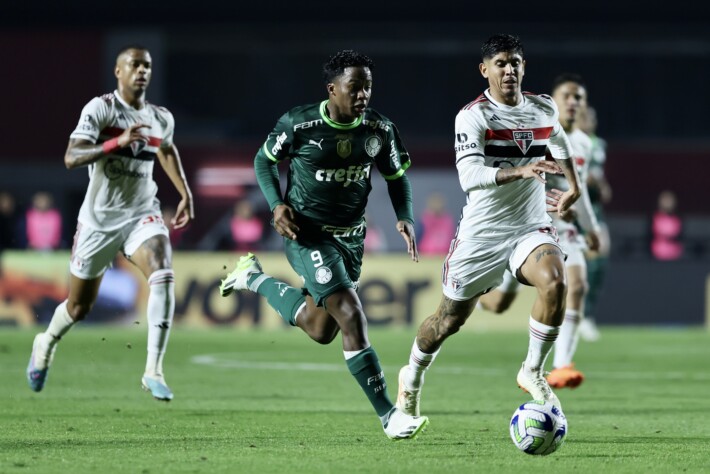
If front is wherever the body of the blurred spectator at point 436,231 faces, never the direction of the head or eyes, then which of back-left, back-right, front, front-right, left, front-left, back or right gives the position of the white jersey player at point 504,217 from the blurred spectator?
front

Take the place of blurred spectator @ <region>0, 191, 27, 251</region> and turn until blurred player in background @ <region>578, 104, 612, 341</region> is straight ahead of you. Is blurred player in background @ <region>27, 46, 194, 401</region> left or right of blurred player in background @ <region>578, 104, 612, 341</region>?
right

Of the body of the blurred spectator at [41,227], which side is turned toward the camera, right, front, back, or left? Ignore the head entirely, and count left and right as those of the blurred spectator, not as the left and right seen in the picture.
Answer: front

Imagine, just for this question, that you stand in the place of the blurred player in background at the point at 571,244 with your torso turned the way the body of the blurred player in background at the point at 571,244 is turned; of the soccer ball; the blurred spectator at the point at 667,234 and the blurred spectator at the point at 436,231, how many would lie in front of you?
1

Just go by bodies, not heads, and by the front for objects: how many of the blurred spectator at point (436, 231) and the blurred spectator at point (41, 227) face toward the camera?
2

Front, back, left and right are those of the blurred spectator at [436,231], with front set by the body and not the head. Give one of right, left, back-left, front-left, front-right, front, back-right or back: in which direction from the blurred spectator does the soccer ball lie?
front

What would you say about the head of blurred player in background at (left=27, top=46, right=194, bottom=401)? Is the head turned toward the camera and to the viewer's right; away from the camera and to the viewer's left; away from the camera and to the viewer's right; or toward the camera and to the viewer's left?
toward the camera and to the viewer's right

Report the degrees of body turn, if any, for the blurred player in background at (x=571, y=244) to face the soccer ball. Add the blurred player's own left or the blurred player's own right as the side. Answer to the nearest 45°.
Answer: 0° — they already face it

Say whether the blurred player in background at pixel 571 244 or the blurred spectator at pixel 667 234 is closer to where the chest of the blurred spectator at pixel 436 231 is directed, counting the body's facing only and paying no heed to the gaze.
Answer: the blurred player in background

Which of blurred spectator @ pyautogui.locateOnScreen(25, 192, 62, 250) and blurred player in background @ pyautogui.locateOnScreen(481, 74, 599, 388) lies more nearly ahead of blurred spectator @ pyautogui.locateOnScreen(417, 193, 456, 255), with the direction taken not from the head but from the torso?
the blurred player in background

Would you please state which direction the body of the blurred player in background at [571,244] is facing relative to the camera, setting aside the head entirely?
toward the camera

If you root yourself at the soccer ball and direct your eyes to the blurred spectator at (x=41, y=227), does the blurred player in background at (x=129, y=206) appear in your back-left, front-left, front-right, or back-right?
front-left

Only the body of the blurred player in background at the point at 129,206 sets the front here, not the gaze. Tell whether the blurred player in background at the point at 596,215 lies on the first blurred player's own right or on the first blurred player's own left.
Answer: on the first blurred player's own left
